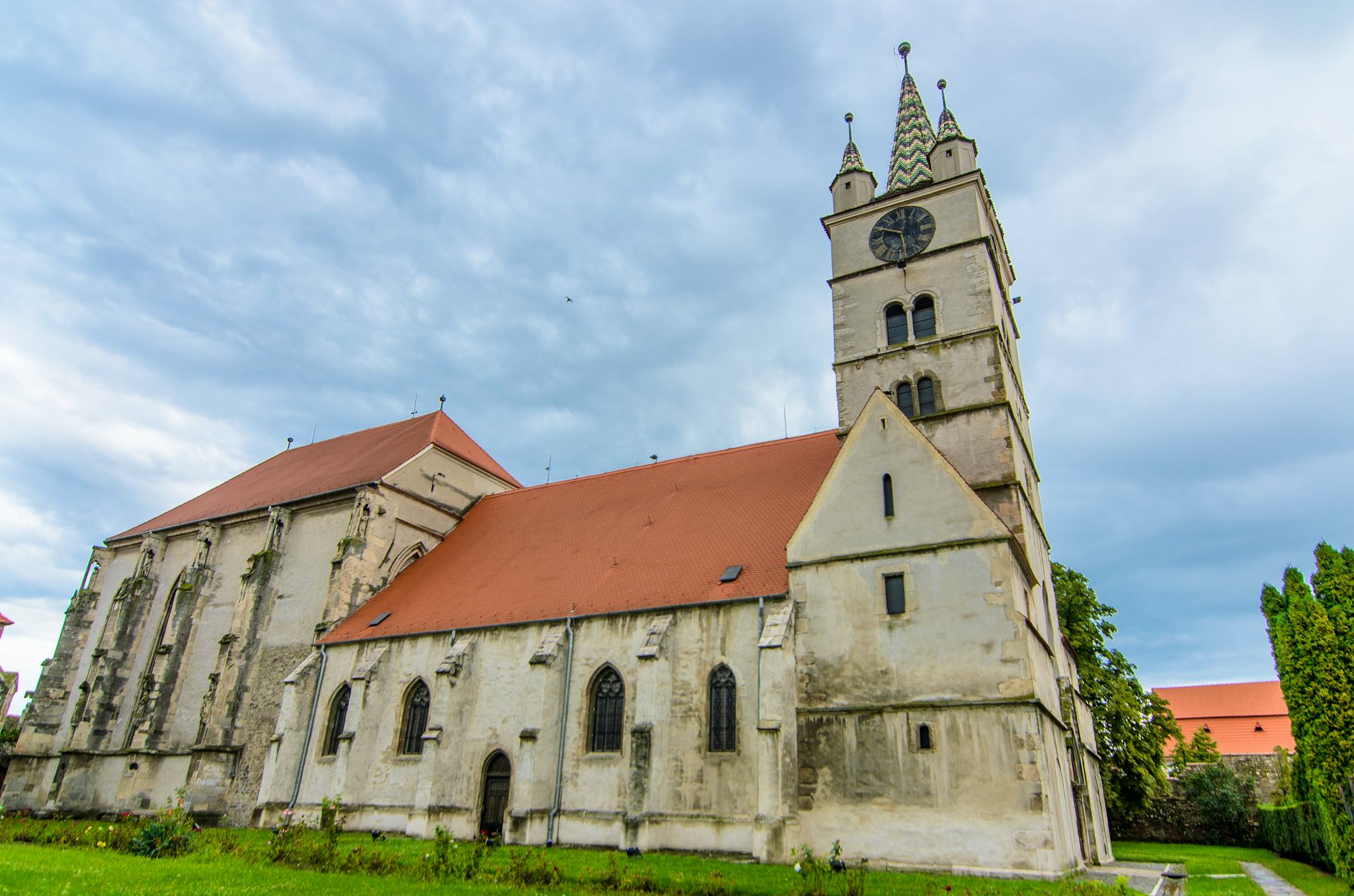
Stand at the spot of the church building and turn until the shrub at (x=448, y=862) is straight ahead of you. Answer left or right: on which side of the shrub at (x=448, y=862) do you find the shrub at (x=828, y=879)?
left

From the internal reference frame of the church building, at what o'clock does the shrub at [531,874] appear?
The shrub is roughly at 4 o'clock from the church building.

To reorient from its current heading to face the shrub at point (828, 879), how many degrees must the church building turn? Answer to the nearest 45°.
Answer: approximately 45° to its left

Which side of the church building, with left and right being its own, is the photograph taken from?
right

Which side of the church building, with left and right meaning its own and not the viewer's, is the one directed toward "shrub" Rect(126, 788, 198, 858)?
back

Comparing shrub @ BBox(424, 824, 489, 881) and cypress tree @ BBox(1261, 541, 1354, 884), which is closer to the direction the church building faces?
the cypress tree

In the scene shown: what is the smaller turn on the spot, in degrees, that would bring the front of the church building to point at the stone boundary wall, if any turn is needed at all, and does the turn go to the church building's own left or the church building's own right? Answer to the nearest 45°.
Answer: approximately 45° to the church building's own left

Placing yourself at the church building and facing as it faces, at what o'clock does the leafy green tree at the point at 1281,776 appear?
The leafy green tree is roughly at 11 o'clock from the church building.

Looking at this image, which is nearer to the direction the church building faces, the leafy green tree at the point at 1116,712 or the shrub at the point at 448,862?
the shrub
